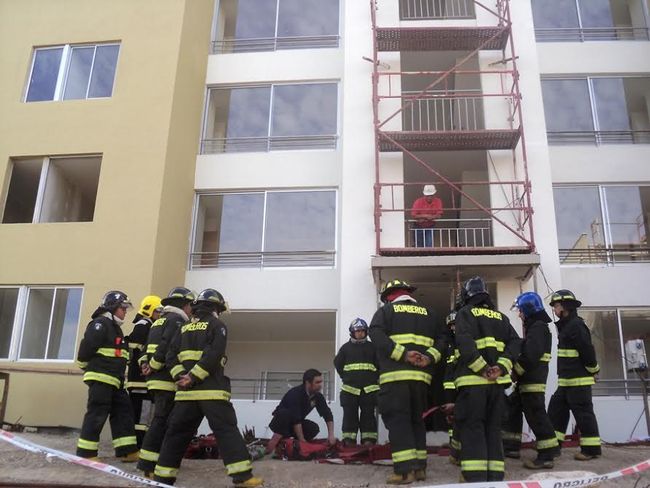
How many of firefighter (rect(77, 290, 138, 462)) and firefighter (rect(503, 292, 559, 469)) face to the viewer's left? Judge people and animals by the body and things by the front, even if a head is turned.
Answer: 1

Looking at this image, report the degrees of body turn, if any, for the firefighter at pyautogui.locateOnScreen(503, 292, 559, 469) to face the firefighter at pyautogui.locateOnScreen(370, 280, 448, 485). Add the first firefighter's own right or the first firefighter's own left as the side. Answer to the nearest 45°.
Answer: approximately 45° to the first firefighter's own left

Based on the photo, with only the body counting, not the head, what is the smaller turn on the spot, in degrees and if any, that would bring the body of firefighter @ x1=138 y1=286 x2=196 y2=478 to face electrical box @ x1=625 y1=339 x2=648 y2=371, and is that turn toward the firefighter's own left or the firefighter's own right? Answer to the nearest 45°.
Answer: approximately 45° to the firefighter's own right

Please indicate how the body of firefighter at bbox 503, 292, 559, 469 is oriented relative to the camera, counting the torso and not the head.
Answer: to the viewer's left

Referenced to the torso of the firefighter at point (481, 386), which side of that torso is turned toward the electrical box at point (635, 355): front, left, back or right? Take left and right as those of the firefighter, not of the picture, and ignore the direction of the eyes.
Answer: right

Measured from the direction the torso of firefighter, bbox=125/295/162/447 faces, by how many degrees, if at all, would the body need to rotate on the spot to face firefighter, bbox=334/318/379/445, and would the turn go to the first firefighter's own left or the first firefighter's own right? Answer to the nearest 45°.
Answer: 0° — they already face them

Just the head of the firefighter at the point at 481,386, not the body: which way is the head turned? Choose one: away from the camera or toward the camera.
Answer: away from the camera

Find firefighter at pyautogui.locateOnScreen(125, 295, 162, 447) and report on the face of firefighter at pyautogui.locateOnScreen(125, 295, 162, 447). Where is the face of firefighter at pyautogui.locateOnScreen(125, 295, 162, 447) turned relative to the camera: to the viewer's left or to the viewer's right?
to the viewer's right
